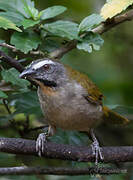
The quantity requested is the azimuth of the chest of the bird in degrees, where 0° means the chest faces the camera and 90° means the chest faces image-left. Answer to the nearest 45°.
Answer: approximately 45°
